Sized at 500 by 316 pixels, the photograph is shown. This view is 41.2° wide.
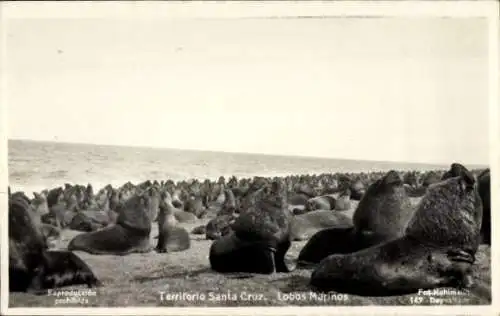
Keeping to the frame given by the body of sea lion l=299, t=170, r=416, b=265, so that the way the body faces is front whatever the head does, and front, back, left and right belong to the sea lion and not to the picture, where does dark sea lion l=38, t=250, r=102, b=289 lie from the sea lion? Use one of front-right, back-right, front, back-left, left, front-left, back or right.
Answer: back

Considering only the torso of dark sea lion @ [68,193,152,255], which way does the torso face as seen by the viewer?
to the viewer's right

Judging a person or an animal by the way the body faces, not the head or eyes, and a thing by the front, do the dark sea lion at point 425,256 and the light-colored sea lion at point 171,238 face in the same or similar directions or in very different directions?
very different directions

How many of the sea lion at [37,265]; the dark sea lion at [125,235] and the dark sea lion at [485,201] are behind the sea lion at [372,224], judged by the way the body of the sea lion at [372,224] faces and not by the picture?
2

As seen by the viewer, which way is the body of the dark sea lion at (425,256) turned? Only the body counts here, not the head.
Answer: to the viewer's right

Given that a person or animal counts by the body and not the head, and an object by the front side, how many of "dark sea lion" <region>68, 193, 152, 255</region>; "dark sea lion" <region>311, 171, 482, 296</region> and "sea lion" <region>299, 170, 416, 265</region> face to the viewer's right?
3

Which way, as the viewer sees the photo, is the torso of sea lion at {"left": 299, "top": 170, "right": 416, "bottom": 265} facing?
to the viewer's right

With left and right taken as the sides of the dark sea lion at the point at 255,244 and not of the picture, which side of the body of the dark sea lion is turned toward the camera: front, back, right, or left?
right

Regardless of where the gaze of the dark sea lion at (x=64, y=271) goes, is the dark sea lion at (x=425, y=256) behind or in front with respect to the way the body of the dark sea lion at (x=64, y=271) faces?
behind
